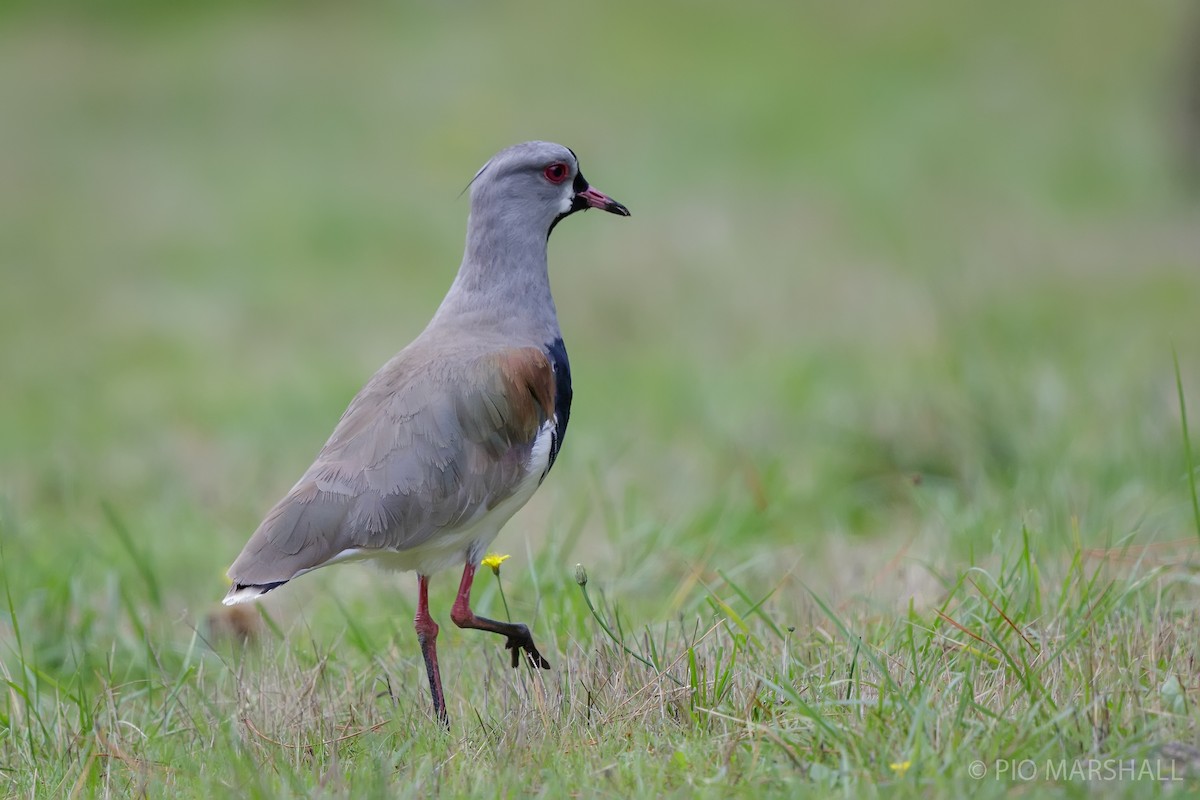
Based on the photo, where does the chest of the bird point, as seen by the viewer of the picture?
to the viewer's right
